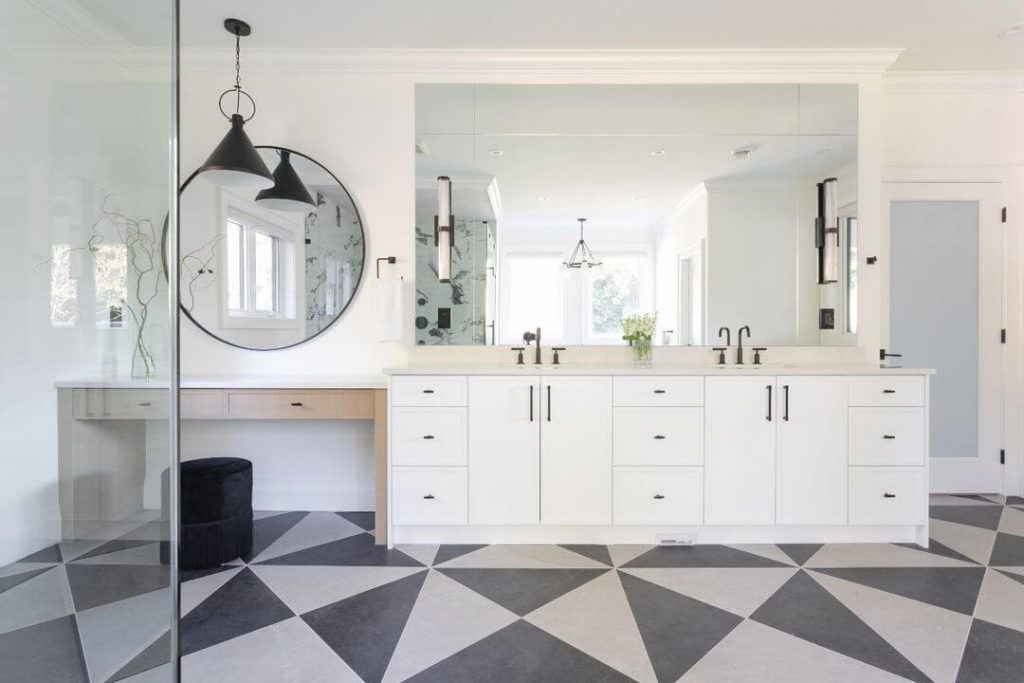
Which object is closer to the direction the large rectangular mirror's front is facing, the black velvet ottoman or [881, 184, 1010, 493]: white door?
the black velvet ottoman

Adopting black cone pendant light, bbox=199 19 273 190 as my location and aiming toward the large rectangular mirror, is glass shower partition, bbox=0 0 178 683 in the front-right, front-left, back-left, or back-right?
back-right

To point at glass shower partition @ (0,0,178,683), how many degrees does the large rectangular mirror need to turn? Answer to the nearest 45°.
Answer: approximately 45° to its right

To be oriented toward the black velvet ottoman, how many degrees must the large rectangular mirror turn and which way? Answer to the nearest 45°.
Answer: approximately 45° to its right

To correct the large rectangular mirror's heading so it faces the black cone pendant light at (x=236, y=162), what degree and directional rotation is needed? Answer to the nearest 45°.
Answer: approximately 45° to its right

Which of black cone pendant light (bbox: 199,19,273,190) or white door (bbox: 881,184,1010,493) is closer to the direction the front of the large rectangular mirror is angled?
the black cone pendant light

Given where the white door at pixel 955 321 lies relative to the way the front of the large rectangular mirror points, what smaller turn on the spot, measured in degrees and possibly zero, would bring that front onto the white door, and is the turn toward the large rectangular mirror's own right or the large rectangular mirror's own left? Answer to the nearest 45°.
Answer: approximately 135° to the large rectangular mirror's own left

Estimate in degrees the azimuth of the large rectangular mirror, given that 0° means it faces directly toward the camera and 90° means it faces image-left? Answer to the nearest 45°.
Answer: approximately 0°
